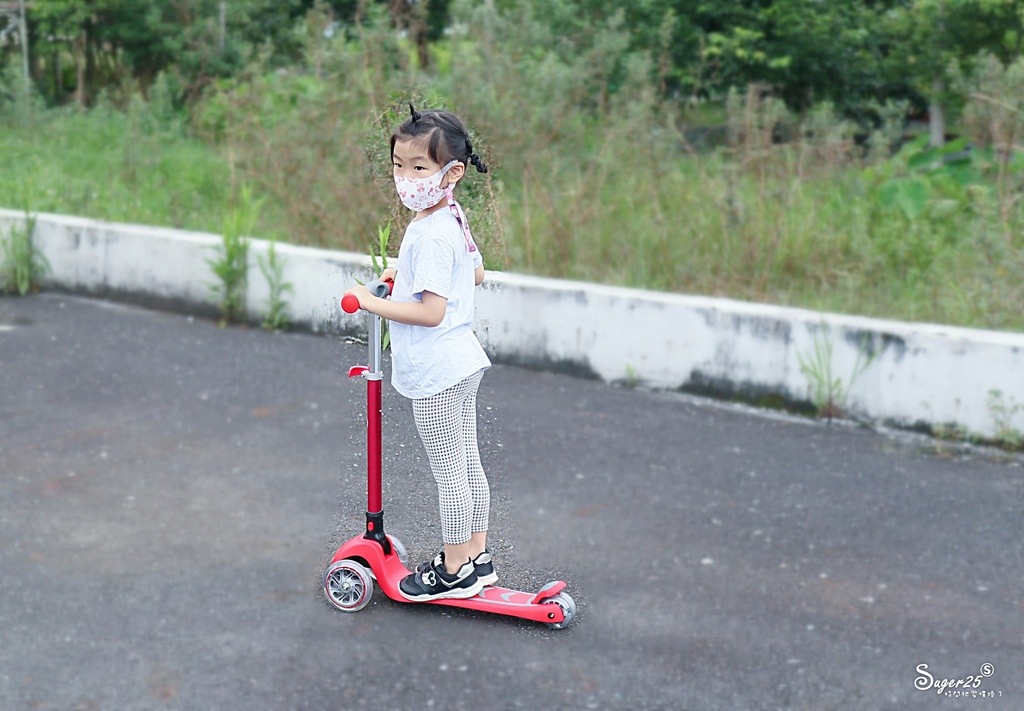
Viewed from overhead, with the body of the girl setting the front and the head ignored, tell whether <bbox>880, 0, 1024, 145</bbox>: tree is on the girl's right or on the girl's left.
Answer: on the girl's right

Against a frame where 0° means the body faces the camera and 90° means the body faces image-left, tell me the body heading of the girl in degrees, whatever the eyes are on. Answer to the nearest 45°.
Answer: approximately 90°

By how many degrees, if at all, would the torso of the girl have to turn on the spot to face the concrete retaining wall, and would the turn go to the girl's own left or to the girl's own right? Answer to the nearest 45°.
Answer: approximately 90° to the girl's own right
